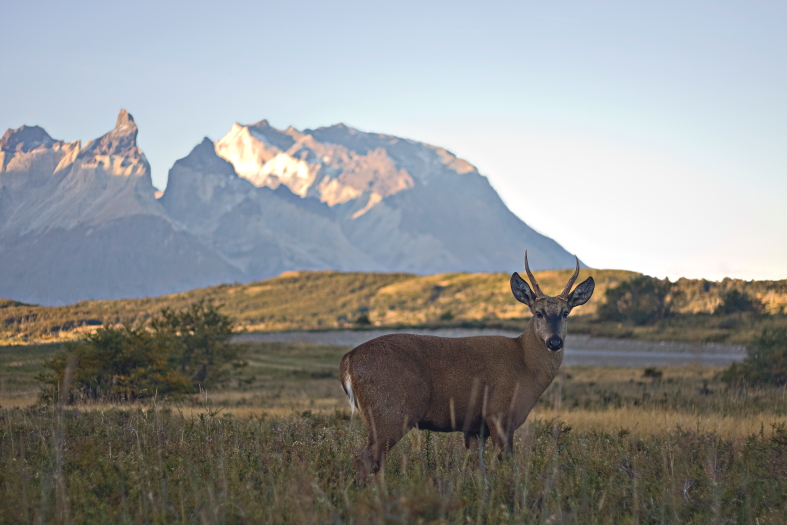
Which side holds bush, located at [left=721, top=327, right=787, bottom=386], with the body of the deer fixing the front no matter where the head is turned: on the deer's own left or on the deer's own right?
on the deer's own left

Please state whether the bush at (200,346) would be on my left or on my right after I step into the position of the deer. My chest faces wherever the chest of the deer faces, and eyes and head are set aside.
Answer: on my left

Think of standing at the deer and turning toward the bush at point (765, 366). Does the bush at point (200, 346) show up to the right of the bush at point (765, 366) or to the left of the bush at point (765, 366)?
left

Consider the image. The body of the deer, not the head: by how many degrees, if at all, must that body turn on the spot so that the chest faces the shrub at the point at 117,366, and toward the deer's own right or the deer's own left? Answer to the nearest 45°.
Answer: approximately 135° to the deer's own left

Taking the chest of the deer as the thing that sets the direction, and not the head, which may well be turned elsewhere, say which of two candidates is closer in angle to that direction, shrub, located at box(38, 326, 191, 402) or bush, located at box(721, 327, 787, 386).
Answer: the bush

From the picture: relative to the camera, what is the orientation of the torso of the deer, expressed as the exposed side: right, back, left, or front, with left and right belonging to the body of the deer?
right

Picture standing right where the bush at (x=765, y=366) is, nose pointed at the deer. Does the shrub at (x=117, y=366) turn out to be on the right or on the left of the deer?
right

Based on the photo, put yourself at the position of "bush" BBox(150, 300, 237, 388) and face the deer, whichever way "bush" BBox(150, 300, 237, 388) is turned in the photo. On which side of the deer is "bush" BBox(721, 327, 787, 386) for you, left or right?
left
